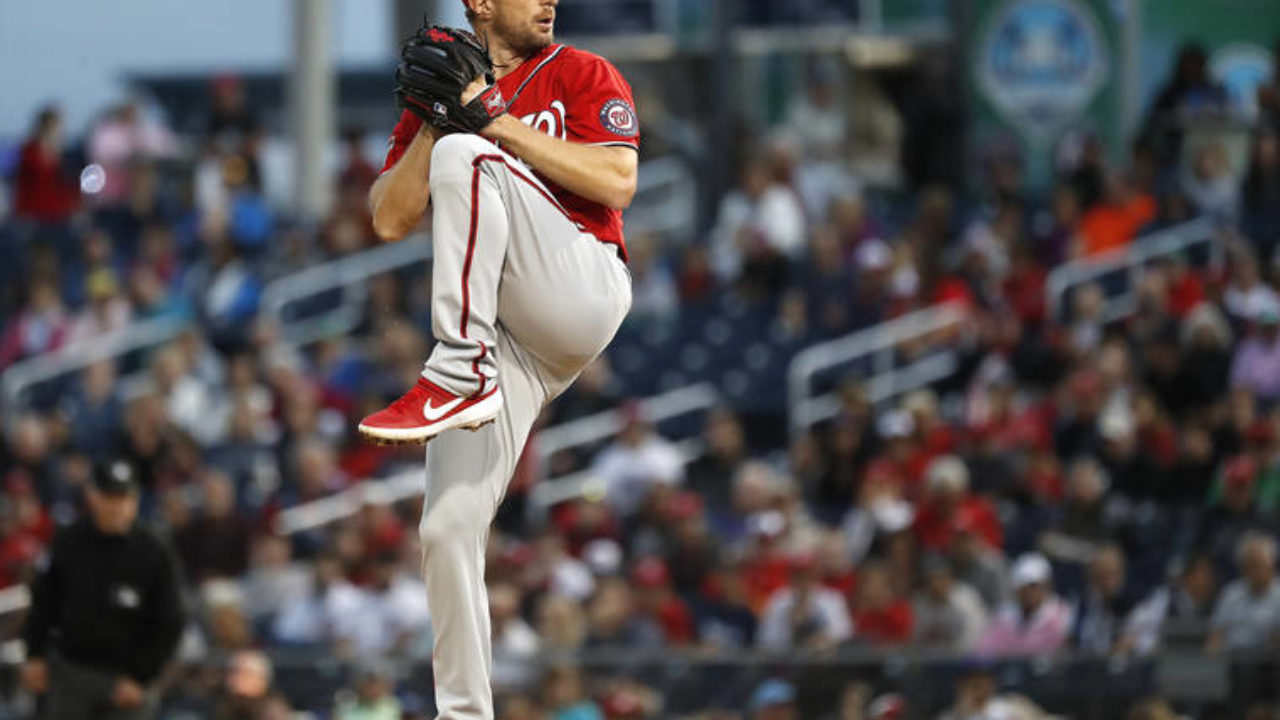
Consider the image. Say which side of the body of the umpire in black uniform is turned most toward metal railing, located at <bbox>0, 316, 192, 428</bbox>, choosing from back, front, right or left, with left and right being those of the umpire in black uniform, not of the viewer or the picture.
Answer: back

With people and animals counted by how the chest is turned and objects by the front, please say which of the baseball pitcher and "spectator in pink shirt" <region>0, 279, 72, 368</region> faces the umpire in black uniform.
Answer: the spectator in pink shirt

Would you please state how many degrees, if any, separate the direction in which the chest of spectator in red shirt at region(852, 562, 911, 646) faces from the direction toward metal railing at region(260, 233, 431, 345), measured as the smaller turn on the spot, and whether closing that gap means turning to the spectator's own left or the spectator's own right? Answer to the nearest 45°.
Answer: approximately 135° to the spectator's own right

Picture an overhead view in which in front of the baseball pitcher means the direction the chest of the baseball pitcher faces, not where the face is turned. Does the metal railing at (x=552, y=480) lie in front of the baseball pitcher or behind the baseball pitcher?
behind

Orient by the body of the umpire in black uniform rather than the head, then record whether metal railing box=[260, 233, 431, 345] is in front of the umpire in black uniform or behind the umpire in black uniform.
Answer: behind

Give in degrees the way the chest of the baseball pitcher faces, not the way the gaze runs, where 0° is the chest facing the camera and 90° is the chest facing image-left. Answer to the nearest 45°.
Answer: approximately 45°

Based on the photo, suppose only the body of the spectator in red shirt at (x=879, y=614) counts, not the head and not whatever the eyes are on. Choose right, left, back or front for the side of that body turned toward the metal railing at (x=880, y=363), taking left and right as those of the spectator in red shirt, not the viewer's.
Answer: back

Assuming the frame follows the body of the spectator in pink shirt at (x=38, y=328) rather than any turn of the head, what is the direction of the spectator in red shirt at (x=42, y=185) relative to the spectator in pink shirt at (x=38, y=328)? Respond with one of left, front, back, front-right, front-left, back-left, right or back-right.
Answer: back
